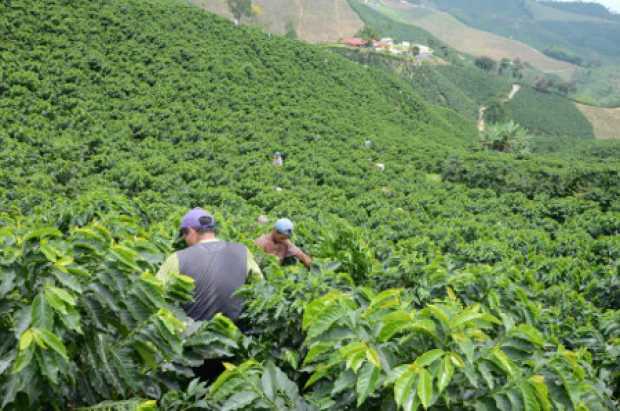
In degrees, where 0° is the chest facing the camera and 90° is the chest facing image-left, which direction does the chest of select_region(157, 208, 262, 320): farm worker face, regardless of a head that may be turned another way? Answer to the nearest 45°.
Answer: approximately 180°

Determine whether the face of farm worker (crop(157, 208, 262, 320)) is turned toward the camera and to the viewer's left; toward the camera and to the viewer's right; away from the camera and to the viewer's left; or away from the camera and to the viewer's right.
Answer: away from the camera and to the viewer's left
